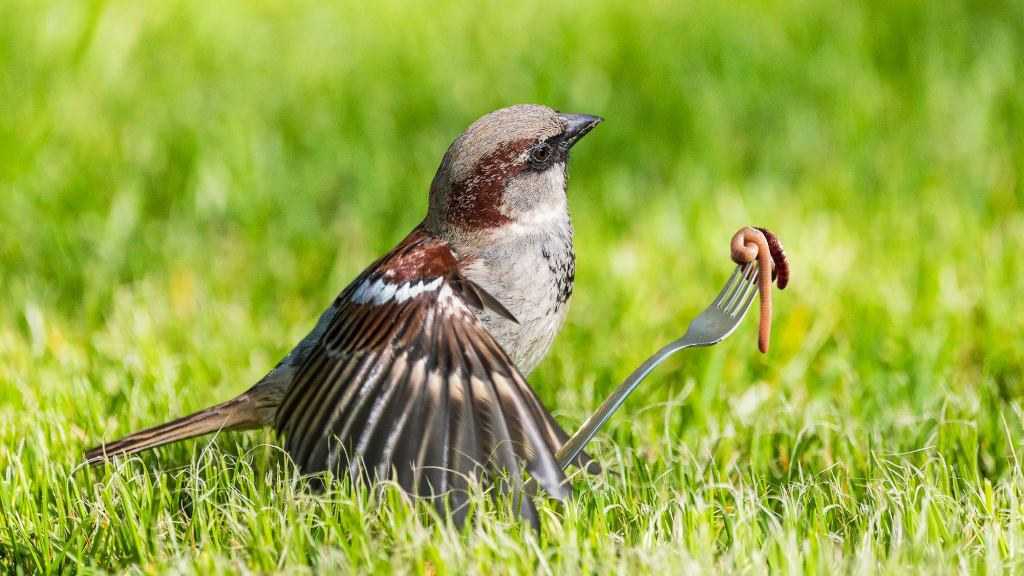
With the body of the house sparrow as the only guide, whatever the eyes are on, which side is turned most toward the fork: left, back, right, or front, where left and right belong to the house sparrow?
front

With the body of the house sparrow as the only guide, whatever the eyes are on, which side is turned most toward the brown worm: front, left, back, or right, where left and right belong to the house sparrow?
front

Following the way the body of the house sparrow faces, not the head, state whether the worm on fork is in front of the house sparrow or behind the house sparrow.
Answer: in front

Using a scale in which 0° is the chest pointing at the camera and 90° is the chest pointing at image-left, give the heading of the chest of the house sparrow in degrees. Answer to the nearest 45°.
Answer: approximately 270°
